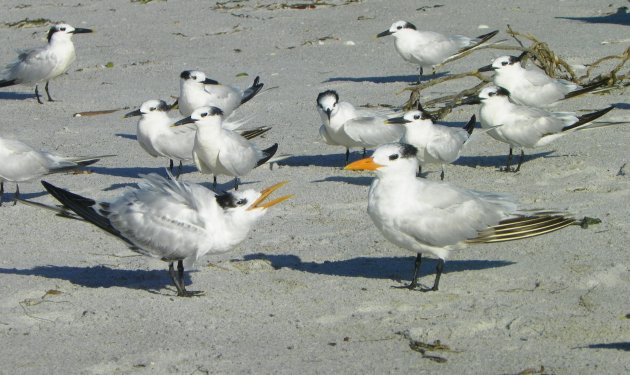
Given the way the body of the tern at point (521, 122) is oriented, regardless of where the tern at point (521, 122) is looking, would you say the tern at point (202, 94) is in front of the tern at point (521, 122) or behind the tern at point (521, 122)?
in front

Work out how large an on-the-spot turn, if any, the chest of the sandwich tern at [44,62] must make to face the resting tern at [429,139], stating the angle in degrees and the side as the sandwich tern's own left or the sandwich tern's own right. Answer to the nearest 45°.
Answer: approximately 45° to the sandwich tern's own right

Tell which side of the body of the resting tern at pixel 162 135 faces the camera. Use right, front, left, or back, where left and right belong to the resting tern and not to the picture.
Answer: left

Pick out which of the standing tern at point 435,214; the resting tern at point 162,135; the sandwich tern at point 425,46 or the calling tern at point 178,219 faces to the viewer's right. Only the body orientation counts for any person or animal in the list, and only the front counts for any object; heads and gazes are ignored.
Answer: the calling tern at point 178,219

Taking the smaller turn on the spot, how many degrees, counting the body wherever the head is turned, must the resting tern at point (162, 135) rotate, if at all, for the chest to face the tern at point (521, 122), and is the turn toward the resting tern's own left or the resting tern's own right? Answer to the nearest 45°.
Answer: approximately 180°

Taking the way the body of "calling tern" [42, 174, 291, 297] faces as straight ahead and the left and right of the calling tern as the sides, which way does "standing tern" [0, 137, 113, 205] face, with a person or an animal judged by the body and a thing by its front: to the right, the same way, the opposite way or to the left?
the opposite way

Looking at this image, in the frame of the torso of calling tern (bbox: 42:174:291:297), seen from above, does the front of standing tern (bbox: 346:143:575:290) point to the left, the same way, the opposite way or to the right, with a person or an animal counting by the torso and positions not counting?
the opposite way

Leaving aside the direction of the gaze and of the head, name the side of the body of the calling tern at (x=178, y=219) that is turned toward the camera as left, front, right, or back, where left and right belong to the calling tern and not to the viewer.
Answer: right

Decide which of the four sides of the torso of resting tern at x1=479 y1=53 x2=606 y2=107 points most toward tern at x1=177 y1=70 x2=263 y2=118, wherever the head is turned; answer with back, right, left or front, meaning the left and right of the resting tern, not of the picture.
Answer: front

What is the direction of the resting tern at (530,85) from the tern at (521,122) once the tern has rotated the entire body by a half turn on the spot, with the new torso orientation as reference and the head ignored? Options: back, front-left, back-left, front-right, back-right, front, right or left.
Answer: left

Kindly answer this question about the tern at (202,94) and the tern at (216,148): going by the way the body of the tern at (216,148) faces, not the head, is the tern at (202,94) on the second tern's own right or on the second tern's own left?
on the second tern's own right

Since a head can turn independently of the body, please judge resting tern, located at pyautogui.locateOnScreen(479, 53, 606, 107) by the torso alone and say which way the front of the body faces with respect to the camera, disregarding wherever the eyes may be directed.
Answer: to the viewer's left

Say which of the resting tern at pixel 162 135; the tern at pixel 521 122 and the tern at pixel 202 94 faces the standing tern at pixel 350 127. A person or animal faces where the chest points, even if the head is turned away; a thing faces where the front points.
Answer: the tern at pixel 521 122

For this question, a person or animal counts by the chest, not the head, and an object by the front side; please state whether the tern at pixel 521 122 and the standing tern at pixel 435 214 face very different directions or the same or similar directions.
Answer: same or similar directions

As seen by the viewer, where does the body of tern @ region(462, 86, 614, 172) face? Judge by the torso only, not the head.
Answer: to the viewer's left

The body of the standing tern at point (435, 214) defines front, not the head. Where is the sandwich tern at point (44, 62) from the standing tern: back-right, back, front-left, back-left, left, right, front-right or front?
front-right
